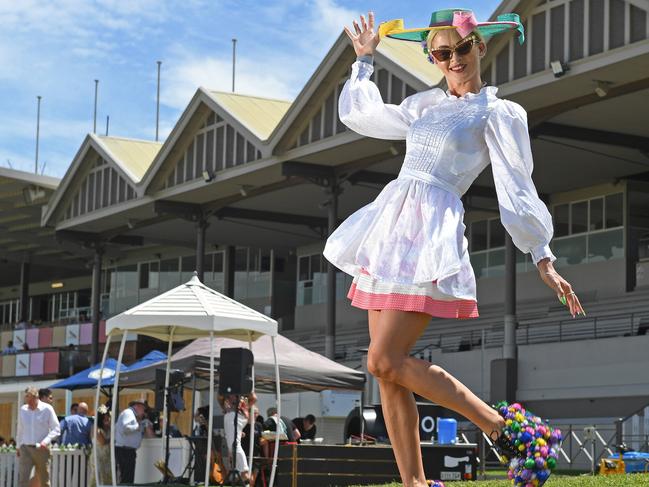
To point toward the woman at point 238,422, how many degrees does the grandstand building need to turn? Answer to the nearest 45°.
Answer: approximately 45° to its left

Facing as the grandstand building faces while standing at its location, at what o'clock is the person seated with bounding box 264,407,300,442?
The person seated is roughly at 11 o'clock from the grandstand building.

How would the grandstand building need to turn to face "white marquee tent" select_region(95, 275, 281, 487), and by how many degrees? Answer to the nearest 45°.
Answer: approximately 45° to its left
